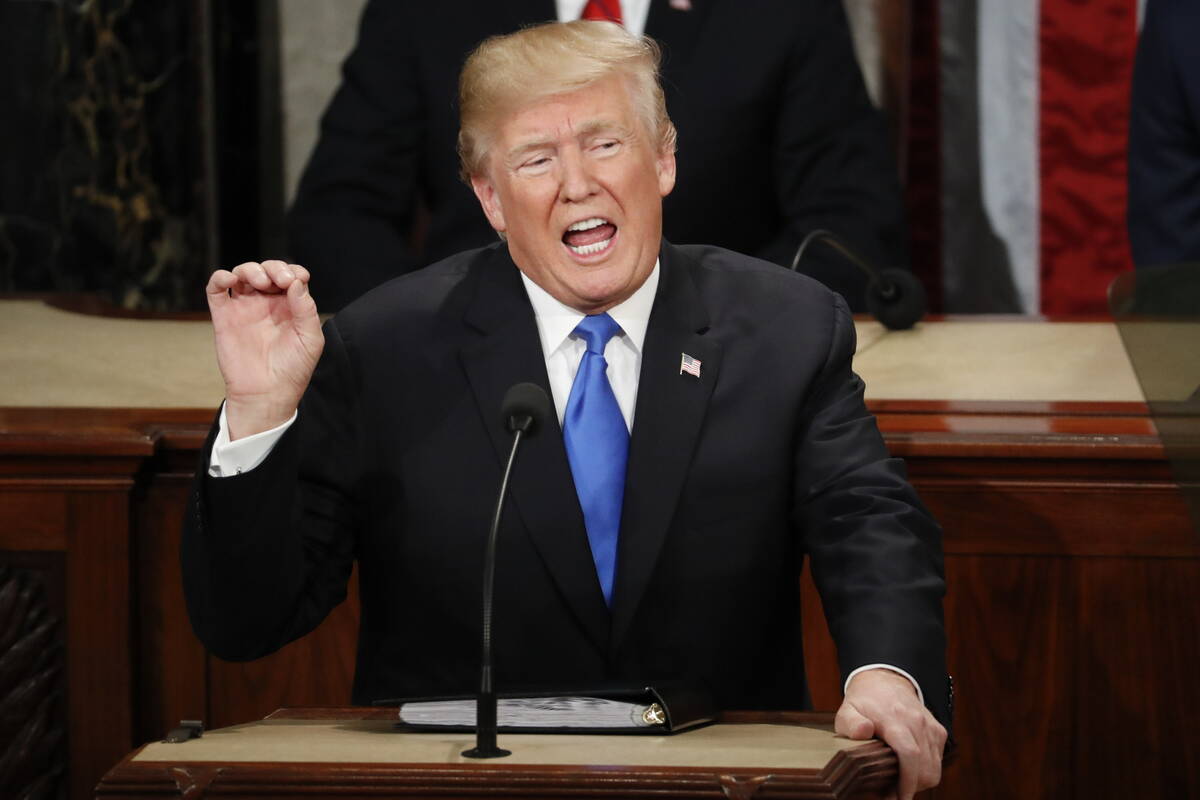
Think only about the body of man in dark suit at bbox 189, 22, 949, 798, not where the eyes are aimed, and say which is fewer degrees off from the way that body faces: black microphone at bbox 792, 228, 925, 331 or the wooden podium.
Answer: the wooden podium

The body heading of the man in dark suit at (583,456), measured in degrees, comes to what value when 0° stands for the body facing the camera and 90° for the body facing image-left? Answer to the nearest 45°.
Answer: approximately 0°
